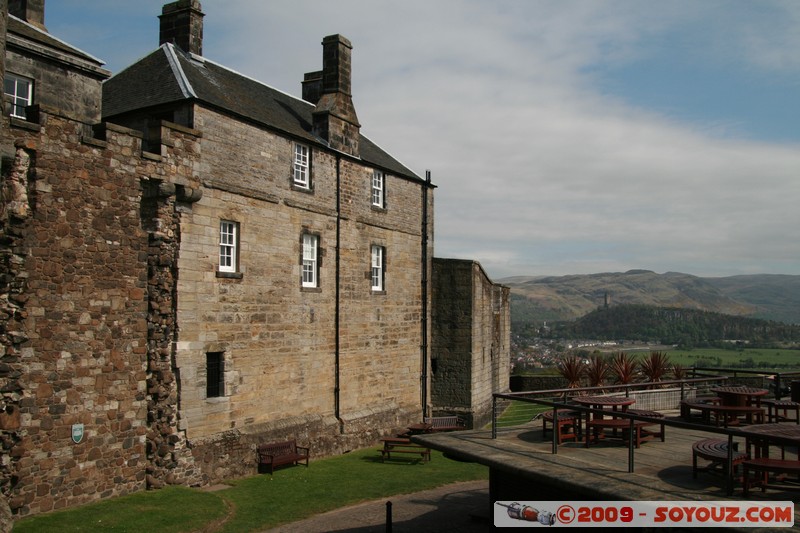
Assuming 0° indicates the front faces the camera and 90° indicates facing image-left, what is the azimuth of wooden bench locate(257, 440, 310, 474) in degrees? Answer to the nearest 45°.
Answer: approximately 315°

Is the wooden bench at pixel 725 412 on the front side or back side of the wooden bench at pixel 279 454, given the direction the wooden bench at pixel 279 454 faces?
on the front side

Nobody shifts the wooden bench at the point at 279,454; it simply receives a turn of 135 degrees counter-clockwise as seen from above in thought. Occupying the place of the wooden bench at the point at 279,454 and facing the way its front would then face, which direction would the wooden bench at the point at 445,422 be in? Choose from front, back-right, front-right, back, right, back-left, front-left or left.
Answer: front-right

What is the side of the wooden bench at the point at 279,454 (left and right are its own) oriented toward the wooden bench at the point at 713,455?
front

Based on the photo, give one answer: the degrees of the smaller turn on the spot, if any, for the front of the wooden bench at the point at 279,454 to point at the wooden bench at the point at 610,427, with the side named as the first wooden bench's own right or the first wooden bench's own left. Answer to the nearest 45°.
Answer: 0° — it already faces it

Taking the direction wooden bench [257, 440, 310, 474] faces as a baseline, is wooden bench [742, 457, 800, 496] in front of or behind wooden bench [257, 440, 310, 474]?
in front

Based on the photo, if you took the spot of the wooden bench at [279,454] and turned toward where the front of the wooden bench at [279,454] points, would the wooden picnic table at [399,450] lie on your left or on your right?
on your left

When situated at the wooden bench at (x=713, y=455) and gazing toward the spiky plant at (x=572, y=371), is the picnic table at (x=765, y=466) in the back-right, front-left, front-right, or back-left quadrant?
back-right

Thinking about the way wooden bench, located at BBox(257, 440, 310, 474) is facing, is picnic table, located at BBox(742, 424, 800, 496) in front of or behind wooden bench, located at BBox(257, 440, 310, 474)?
in front
